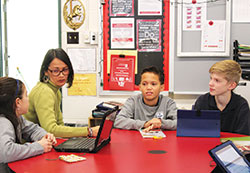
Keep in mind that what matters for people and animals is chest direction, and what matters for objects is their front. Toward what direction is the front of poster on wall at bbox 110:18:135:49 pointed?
toward the camera

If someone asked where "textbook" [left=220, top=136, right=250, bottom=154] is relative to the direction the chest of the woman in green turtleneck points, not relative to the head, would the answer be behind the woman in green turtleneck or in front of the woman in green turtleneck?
in front

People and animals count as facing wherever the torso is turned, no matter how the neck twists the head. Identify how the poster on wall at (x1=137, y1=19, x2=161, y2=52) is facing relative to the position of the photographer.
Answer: facing the viewer

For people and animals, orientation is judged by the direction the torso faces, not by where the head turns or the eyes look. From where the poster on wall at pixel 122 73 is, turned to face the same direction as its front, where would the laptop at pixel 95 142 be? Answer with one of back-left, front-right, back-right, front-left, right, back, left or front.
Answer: front

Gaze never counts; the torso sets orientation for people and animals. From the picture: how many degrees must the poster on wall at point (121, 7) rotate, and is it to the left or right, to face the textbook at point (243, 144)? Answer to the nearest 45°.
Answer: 0° — it already faces it

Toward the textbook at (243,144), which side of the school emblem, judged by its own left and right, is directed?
front

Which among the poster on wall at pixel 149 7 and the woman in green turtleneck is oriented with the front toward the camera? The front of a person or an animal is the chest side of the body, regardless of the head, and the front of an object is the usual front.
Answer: the poster on wall

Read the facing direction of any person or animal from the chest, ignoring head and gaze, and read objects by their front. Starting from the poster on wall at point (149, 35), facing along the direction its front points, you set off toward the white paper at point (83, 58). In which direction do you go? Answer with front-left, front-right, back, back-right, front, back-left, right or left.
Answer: right

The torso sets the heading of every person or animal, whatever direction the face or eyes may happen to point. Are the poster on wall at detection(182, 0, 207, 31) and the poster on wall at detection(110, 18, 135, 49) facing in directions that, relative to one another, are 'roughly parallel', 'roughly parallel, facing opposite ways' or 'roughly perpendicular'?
roughly parallel

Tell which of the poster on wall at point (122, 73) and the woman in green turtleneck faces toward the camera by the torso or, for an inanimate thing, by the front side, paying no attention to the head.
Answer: the poster on wall

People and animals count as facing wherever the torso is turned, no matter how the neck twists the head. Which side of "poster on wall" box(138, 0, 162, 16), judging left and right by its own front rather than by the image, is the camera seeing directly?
front

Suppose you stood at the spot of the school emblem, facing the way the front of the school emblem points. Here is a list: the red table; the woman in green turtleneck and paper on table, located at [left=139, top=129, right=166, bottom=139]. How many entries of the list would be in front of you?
3
